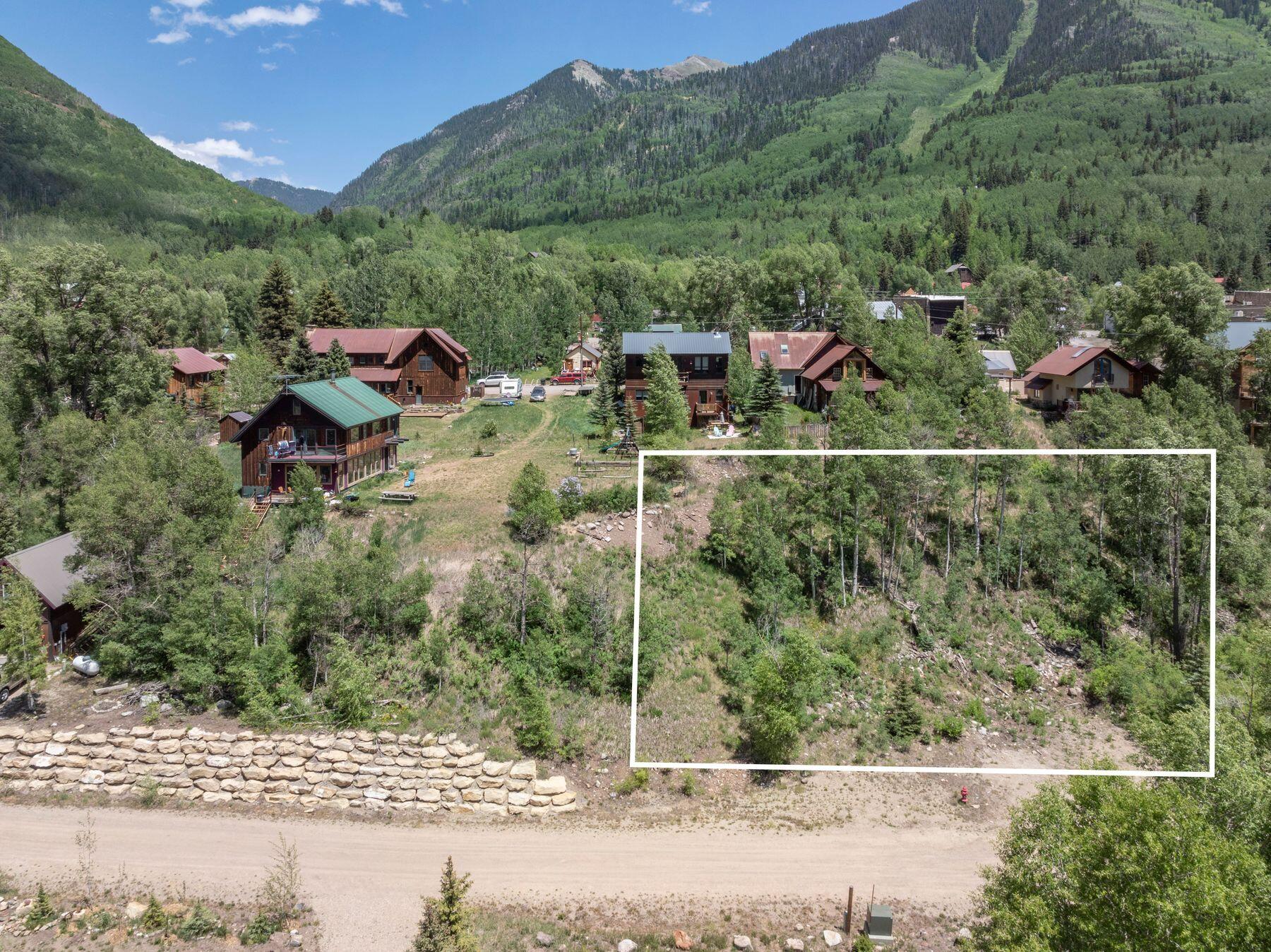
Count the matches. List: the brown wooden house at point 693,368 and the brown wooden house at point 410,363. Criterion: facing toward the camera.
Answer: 2

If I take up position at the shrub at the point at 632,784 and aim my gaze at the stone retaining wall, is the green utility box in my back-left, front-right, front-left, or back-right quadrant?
back-left

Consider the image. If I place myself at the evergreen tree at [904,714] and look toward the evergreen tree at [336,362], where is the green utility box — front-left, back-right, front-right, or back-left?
back-left

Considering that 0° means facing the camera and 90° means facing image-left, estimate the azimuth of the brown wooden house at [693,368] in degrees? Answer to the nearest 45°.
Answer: approximately 0°

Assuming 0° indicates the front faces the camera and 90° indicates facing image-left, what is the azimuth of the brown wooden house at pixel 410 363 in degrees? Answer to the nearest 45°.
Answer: approximately 0°
